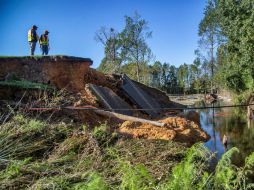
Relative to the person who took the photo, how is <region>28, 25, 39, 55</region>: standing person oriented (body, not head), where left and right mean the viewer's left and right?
facing to the right of the viewer

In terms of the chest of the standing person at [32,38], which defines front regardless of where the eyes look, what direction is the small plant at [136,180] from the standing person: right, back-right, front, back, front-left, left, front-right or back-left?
right

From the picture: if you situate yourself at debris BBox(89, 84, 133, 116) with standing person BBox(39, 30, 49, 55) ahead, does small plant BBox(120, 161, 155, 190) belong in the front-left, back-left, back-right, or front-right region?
back-left

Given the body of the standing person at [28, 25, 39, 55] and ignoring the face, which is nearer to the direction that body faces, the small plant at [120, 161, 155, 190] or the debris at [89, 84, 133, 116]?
the debris

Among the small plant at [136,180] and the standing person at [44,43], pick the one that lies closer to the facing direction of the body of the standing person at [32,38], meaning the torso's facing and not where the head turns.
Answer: the standing person

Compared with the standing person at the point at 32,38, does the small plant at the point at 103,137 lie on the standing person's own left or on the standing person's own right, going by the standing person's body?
on the standing person's own right

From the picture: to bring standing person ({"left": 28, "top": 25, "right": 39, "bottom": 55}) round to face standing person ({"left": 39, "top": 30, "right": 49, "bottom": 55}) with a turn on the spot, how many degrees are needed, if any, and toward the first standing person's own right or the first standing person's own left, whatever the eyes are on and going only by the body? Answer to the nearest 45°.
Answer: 0° — they already face them

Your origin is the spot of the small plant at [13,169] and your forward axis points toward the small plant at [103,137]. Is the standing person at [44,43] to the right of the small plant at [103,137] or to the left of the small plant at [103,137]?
left

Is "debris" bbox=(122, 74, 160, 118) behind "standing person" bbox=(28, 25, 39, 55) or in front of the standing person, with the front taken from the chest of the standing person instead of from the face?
in front

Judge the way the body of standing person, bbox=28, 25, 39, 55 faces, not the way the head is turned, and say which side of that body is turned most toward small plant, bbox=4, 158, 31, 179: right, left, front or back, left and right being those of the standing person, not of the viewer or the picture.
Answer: right

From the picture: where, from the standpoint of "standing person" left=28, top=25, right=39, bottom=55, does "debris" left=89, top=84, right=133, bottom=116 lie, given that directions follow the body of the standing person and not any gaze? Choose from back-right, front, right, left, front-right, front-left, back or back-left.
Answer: front-right
